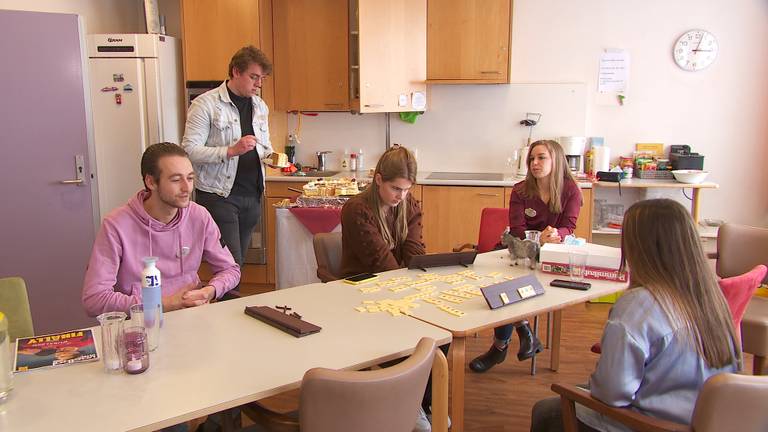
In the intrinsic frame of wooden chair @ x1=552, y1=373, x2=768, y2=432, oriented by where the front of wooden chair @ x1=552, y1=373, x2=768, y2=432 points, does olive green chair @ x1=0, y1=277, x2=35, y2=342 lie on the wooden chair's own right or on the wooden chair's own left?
on the wooden chair's own left

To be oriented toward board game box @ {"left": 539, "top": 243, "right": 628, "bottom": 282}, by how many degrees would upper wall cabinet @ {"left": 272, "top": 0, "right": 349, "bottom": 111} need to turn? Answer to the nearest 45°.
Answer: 0° — it already faces it

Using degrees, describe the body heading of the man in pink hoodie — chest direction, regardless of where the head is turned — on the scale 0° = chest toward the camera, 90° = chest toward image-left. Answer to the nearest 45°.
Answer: approximately 315°

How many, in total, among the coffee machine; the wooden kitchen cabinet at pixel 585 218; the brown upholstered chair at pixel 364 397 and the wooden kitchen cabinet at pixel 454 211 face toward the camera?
3

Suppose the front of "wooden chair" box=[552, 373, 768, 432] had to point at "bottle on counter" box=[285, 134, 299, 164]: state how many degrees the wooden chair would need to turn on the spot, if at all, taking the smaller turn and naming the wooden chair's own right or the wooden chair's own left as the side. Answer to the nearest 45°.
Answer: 0° — it already faces it

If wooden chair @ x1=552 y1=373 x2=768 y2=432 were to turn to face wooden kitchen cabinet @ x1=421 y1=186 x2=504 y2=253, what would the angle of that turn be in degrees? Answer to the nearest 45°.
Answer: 0° — it already faces it

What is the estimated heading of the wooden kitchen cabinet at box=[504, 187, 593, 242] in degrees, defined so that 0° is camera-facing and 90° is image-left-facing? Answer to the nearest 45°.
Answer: approximately 0°

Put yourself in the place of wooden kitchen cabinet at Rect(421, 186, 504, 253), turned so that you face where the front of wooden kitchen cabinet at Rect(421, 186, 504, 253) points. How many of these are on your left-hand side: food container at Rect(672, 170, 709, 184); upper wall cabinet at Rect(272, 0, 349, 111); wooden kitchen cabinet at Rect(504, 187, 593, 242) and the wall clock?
3

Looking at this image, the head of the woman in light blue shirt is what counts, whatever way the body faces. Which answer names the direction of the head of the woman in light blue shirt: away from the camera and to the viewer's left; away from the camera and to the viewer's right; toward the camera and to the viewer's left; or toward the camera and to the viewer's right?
away from the camera and to the viewer's left

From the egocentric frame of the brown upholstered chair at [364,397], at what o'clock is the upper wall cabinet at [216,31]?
The upper wall cabinet is roughly at 1 o'clock from the brown upholstered chair.

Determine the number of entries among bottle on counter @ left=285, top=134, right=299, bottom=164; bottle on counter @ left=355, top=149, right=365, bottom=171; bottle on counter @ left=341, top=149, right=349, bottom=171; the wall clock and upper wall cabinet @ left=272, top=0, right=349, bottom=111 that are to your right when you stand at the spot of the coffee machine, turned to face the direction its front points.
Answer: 4

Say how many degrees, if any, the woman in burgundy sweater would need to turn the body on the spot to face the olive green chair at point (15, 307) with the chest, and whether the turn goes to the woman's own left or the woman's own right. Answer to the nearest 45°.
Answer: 0° — they already face it
